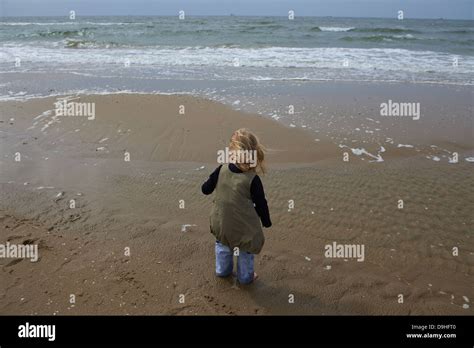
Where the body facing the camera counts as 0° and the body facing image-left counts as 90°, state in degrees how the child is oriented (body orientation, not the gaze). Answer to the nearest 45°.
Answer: approximately 180°
